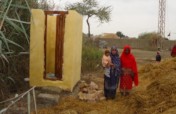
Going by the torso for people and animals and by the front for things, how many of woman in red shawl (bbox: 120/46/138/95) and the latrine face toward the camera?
2

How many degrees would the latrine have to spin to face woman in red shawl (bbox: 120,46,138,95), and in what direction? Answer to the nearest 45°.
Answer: approximately 90° to its left

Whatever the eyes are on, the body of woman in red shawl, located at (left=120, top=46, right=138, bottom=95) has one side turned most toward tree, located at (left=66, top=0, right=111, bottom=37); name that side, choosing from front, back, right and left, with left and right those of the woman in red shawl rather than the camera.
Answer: back

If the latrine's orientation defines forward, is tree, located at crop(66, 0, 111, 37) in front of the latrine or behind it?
behind

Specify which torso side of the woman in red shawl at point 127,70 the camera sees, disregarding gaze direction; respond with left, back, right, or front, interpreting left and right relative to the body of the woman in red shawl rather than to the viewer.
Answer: front

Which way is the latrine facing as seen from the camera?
toward the camera

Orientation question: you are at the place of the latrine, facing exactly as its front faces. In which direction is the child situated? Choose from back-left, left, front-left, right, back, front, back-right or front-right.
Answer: left

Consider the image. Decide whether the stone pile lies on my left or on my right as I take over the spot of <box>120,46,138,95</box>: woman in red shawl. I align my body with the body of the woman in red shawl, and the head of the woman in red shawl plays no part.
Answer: on my right

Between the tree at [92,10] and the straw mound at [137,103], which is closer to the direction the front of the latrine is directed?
the straw mound
